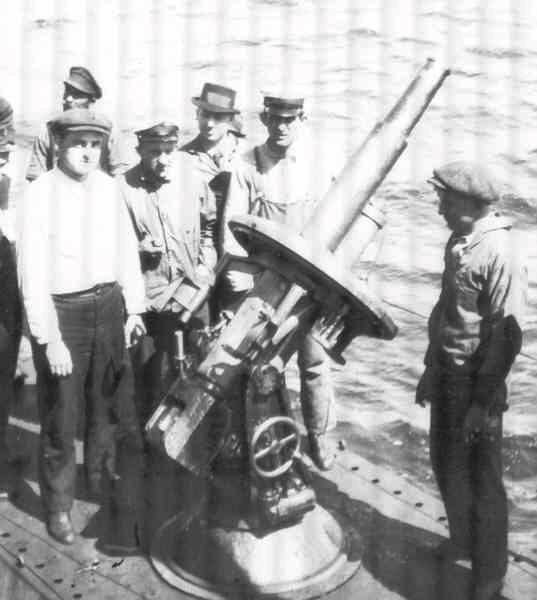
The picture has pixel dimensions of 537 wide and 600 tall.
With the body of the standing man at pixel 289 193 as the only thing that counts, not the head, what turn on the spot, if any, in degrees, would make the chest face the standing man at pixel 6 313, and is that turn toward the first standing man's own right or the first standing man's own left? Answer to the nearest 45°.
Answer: approximately 90° to the first standing man's own right

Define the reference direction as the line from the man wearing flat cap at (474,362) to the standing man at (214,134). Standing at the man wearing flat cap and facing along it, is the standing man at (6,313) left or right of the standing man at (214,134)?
left

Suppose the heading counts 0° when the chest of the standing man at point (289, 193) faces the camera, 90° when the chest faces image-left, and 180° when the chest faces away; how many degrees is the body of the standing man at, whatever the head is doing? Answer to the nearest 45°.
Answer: approximately 0°

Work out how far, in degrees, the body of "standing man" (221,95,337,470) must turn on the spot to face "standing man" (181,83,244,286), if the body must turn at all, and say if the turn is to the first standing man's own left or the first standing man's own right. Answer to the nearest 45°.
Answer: approximately 135° to the first standing man's own right

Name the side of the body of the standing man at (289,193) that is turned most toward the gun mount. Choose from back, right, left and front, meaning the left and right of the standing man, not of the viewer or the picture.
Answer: front

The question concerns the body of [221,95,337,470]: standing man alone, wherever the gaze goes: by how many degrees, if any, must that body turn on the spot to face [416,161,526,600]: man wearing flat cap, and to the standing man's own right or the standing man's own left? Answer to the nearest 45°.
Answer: approximately 45° to the standing man's own left

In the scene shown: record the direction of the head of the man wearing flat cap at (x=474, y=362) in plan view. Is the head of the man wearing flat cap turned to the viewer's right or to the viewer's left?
to the viewer's left

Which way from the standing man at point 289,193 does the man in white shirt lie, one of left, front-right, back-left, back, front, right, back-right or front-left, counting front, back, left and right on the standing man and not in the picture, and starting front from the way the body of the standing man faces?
front-right
